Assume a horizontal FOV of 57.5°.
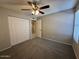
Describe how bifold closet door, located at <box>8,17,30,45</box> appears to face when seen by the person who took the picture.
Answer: facing the viewer and to the right of the viewer
